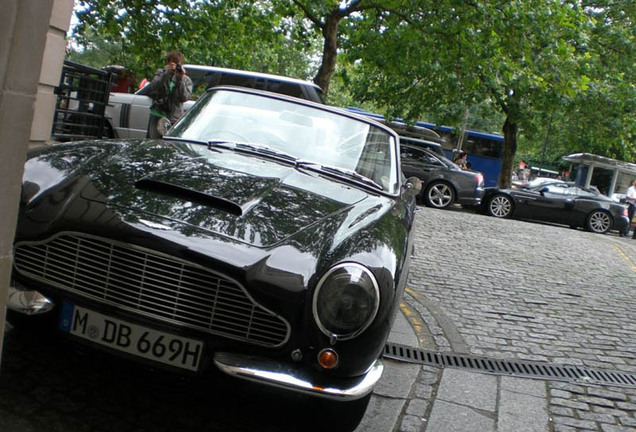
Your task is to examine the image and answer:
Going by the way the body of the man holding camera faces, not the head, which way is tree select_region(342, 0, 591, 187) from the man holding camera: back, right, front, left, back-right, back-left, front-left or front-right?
back-left

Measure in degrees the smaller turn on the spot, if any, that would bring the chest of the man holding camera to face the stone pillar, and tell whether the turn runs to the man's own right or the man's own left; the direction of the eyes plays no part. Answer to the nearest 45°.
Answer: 0° — they already face it

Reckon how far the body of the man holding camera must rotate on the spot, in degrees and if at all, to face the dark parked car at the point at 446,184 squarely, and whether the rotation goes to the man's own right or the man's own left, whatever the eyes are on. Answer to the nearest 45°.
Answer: approximately 135° to the man's own left

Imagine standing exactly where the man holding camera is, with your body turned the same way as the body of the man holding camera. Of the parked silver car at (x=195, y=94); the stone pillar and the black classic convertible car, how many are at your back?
1

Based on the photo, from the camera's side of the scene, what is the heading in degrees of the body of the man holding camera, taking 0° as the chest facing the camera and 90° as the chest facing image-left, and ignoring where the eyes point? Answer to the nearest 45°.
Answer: approximately 0°

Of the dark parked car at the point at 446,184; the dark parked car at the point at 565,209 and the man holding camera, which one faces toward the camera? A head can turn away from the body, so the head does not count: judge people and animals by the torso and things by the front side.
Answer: the man holding camera
